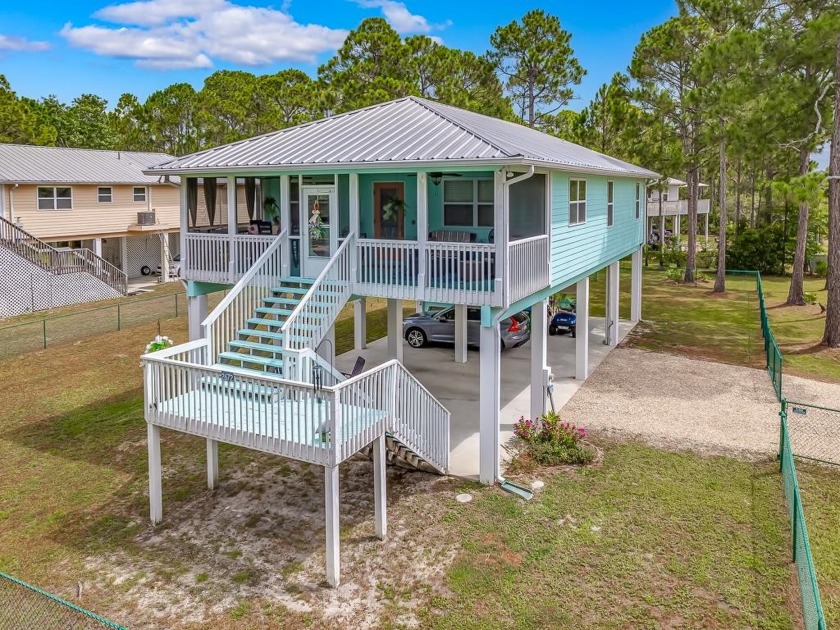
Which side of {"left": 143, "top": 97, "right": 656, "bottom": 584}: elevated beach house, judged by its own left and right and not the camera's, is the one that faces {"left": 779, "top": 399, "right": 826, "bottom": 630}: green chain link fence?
left

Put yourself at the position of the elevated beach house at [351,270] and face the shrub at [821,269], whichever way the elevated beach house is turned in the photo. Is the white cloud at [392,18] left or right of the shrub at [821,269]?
left

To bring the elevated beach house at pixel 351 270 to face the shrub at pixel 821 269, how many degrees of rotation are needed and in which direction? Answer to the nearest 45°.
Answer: approximately 180°

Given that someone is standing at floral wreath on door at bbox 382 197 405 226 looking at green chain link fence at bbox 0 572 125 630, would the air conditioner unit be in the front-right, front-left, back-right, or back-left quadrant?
back-right

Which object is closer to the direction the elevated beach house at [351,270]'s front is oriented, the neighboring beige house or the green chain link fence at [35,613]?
the green chain link fence

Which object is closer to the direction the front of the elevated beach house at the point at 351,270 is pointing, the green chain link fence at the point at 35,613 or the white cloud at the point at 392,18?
the green chain link fence

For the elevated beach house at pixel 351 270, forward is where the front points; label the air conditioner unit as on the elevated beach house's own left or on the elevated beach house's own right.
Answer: on the elevated beach house's own right

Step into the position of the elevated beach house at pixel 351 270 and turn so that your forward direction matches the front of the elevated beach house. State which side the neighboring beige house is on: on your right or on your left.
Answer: on your right

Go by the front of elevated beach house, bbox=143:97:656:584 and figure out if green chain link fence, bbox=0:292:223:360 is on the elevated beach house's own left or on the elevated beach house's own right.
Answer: on the elevated beach house's own right

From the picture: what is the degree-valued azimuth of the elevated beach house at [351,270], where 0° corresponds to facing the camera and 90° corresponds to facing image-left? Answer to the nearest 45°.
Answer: approximately 45°
